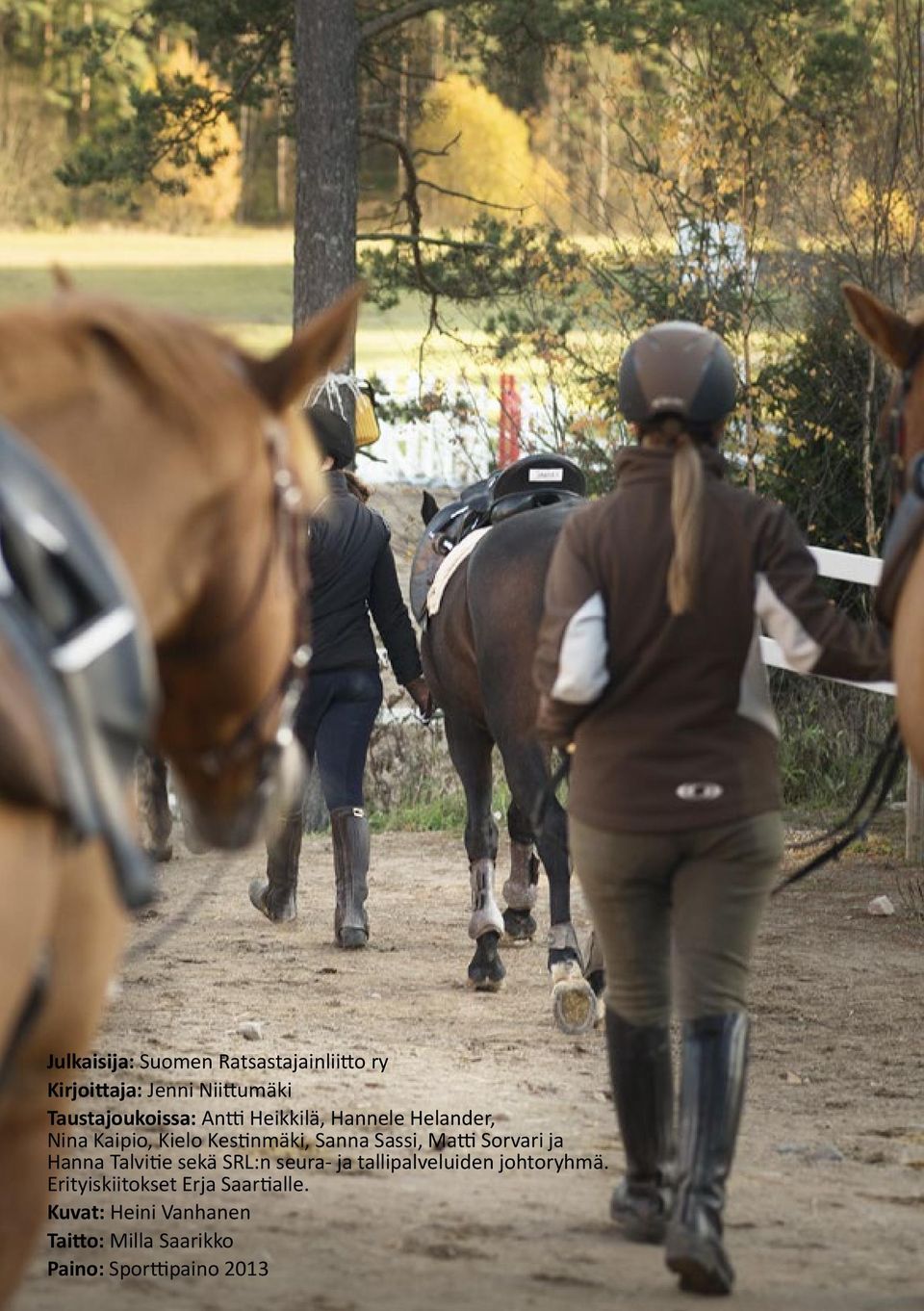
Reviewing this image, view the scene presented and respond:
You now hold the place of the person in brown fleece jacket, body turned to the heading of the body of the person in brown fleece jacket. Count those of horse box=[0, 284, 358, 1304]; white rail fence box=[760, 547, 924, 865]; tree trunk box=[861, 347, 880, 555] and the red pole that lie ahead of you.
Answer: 3

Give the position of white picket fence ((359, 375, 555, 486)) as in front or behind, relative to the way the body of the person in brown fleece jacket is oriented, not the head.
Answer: in front

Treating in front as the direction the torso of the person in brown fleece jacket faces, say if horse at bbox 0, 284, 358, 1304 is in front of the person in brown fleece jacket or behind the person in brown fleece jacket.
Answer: behind

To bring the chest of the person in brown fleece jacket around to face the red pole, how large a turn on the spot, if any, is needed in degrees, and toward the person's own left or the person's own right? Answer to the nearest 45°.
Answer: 0° — they already face it

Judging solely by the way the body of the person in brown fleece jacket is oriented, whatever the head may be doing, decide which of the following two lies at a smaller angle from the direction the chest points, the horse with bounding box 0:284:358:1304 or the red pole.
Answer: the red pole

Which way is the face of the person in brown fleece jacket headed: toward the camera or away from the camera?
away from the camera

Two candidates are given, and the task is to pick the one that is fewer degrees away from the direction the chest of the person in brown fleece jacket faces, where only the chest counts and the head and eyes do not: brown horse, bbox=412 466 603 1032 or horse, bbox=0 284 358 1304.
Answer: the brown horse

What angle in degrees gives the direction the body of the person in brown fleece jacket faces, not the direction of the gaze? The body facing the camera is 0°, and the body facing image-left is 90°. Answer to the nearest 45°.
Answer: approximately 180°

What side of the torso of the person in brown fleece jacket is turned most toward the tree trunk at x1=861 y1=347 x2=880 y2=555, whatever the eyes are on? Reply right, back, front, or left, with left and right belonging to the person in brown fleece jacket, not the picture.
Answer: front

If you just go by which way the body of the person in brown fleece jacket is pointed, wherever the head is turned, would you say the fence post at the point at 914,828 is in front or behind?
in front
